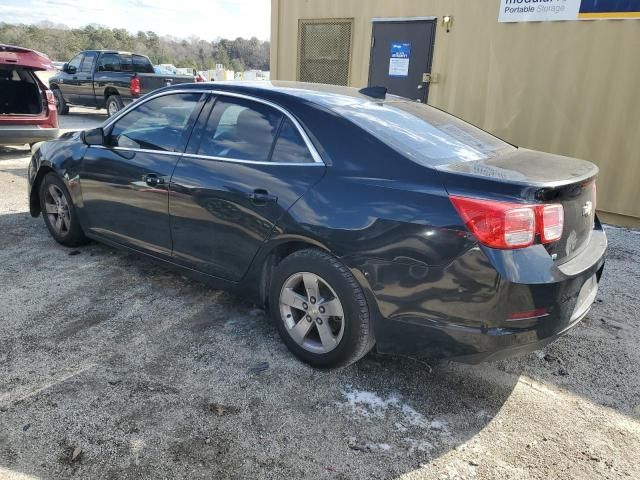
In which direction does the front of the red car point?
away from the camera

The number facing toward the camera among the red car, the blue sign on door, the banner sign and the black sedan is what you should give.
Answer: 2

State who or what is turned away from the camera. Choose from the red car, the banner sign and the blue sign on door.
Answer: the red car

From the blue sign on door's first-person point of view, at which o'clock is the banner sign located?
The banner sign is roughly at 10 o'clock from the blue sign on door.

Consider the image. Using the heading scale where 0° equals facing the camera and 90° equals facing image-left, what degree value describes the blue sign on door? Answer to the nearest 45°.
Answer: approximately 0°

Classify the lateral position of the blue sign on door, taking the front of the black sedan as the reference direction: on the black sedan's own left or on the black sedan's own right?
on the black sedan's own right

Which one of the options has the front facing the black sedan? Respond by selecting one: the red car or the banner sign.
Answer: the banner sign

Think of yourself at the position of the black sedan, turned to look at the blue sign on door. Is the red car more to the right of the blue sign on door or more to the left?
left

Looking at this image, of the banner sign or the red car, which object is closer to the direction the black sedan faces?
the red car

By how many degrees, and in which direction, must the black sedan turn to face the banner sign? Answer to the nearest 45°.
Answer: approximately 90° to its right

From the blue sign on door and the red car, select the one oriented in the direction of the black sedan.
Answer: the blue sign on door
